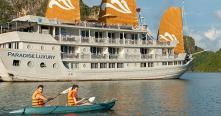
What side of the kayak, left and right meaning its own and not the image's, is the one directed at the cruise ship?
left

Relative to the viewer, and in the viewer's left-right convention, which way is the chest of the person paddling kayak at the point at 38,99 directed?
facing to the right of the viewer

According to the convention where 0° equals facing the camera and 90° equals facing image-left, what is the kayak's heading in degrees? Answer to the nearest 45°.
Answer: approximately 270°

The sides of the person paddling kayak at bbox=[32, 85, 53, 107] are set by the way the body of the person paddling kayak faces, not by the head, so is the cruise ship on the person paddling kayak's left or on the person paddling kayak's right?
on the person paddling kayak's left
